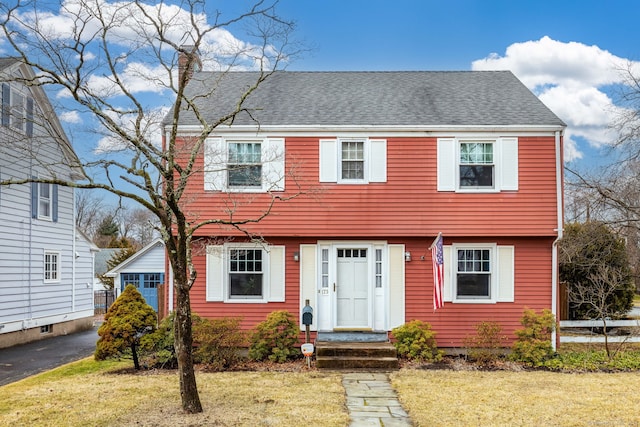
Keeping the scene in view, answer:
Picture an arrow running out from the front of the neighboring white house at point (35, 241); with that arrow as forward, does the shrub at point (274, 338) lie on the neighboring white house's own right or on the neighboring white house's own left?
on the neighboring white house's own left

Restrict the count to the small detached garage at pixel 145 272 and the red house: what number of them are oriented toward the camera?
2

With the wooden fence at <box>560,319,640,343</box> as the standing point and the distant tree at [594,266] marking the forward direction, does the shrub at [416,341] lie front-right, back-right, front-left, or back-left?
back-left

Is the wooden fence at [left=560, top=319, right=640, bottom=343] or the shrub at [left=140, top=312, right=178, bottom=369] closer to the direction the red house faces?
the shrub

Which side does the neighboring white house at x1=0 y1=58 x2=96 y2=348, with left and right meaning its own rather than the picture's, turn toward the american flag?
left

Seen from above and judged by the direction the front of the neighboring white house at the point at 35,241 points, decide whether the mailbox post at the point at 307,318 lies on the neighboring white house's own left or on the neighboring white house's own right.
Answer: on the neighboring white house's own left

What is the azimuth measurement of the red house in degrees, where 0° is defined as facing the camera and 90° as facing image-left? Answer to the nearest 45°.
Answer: approximately 0°

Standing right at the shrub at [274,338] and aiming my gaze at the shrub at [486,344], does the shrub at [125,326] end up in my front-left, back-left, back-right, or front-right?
back-right

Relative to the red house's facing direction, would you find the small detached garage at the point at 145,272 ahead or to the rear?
to the rear

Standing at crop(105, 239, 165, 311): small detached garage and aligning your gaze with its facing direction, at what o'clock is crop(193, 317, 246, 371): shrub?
The shrub is roughly at 12 o'clock from the small detached garage.
